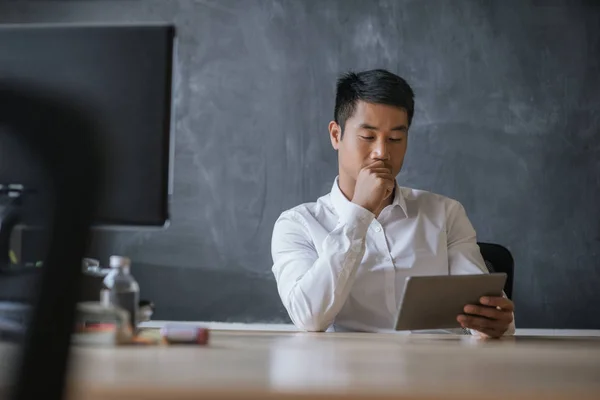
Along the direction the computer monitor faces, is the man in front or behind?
behind

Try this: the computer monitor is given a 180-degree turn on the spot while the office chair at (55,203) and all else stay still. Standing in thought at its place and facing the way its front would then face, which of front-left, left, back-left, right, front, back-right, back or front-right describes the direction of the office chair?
back
